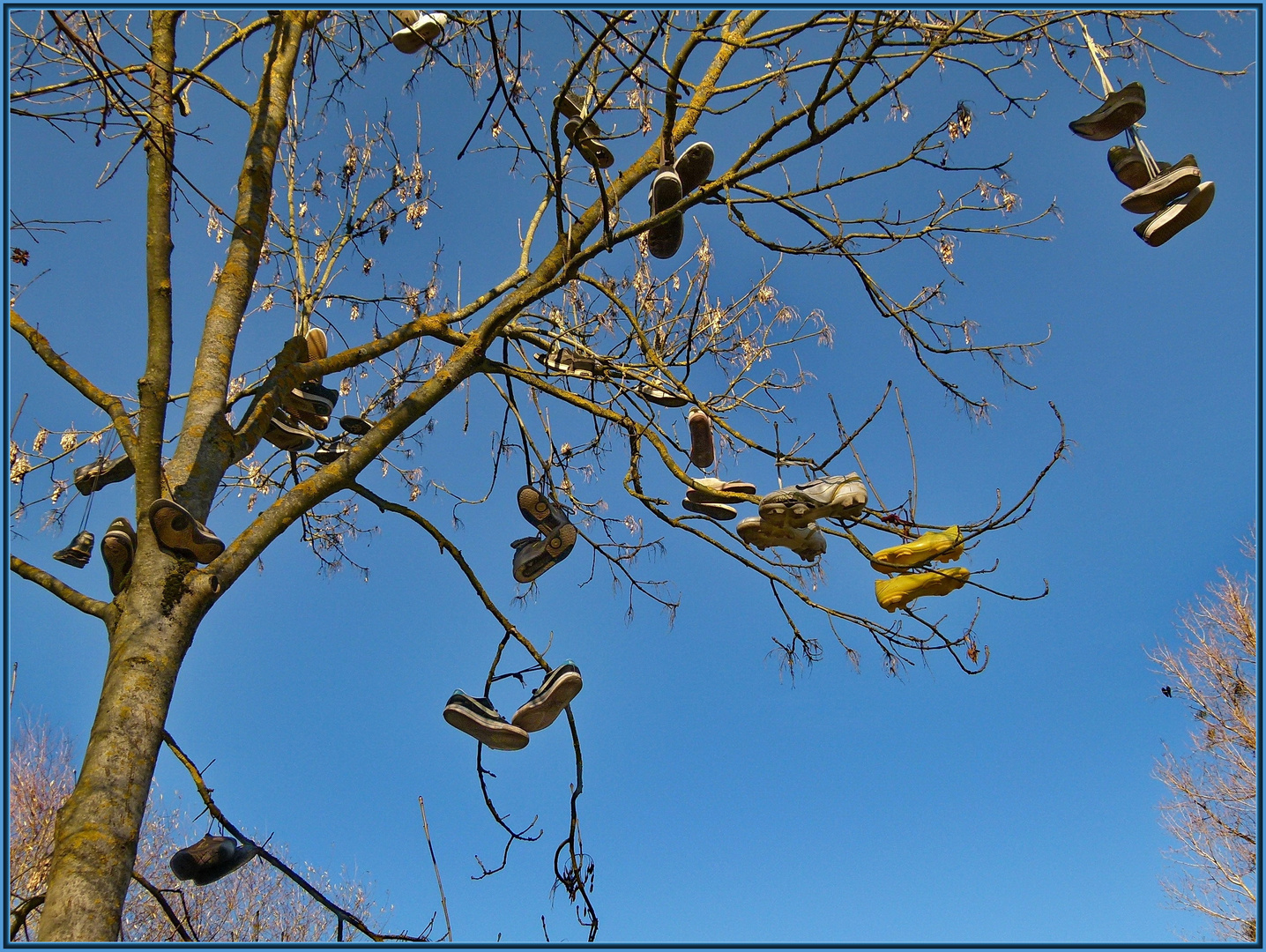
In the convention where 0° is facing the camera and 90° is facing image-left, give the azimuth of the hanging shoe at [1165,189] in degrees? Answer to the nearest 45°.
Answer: approximately 90°

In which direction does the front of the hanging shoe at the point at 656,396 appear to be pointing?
to the viewer's right

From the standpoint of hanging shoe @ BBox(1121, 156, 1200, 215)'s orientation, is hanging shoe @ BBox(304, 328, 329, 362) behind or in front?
in front

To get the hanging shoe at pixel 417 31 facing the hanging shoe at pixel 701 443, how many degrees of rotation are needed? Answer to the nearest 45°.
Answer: approximately 135° to its right

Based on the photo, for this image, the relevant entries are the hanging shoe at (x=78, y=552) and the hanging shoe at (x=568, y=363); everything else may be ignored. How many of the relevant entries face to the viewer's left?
2

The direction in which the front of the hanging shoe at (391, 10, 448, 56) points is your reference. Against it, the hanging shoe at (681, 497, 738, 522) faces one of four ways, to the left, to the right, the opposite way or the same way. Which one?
the opposite way

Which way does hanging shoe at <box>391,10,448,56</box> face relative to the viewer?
to the viewer's left
